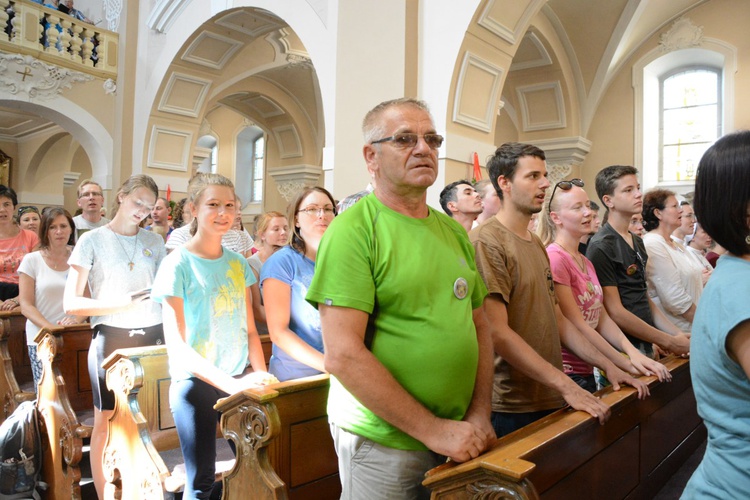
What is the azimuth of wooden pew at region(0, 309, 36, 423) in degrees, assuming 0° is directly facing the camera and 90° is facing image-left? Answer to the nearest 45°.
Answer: approximately 315°

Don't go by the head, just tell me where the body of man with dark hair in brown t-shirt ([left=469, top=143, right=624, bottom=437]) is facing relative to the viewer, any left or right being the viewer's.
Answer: facing the viewer and to the right of the viewer

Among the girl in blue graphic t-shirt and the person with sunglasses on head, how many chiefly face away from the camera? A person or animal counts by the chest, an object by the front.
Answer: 0

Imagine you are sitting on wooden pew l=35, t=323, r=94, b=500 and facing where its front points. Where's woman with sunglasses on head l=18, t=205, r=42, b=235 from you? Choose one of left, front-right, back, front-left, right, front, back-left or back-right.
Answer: back-left

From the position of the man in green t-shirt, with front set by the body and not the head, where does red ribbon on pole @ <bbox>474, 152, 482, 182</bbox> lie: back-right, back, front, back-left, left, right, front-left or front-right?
back-left
